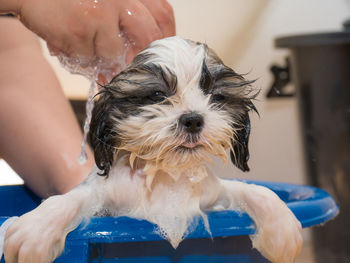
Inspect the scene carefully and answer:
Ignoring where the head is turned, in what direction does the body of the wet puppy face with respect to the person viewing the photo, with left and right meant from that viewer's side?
facing the viewer
